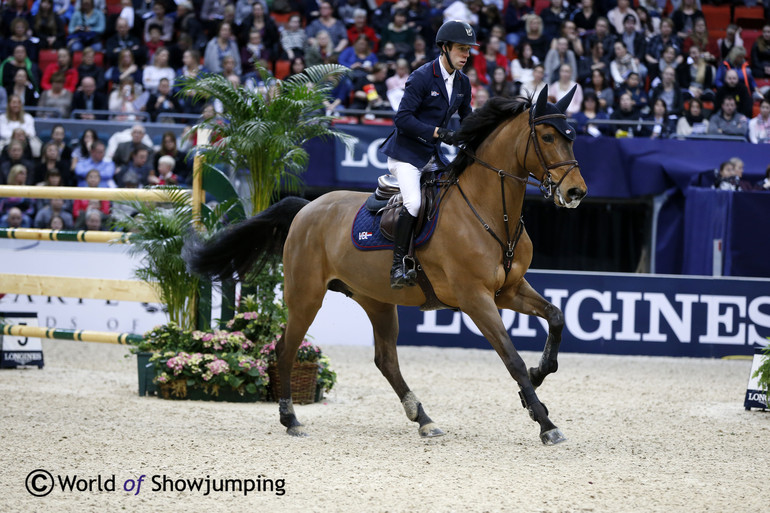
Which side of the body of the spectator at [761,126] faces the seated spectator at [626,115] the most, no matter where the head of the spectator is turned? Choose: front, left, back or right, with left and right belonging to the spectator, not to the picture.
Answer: right

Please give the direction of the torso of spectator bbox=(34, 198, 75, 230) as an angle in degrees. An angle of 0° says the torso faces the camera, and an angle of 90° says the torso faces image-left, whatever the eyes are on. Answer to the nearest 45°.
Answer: approximately 0°

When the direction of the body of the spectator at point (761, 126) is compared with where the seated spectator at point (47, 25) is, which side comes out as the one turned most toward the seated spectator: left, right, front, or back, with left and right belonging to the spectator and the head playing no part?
right

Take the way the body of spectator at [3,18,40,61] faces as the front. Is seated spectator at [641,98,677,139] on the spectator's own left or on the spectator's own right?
on the spectator's own left

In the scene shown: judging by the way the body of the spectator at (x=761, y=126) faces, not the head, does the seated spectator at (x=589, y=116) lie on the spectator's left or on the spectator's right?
on the spectator's right

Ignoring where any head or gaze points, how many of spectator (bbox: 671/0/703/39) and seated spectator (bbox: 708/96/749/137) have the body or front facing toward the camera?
2

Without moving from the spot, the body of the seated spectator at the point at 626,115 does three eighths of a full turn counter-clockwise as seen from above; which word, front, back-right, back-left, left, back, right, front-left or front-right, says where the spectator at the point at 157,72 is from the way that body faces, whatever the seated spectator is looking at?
back-left

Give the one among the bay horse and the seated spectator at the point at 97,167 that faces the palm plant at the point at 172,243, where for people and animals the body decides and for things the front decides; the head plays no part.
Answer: the seated spectator

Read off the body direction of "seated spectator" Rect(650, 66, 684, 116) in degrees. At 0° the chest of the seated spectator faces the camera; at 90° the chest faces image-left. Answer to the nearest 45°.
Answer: approximately 0°
